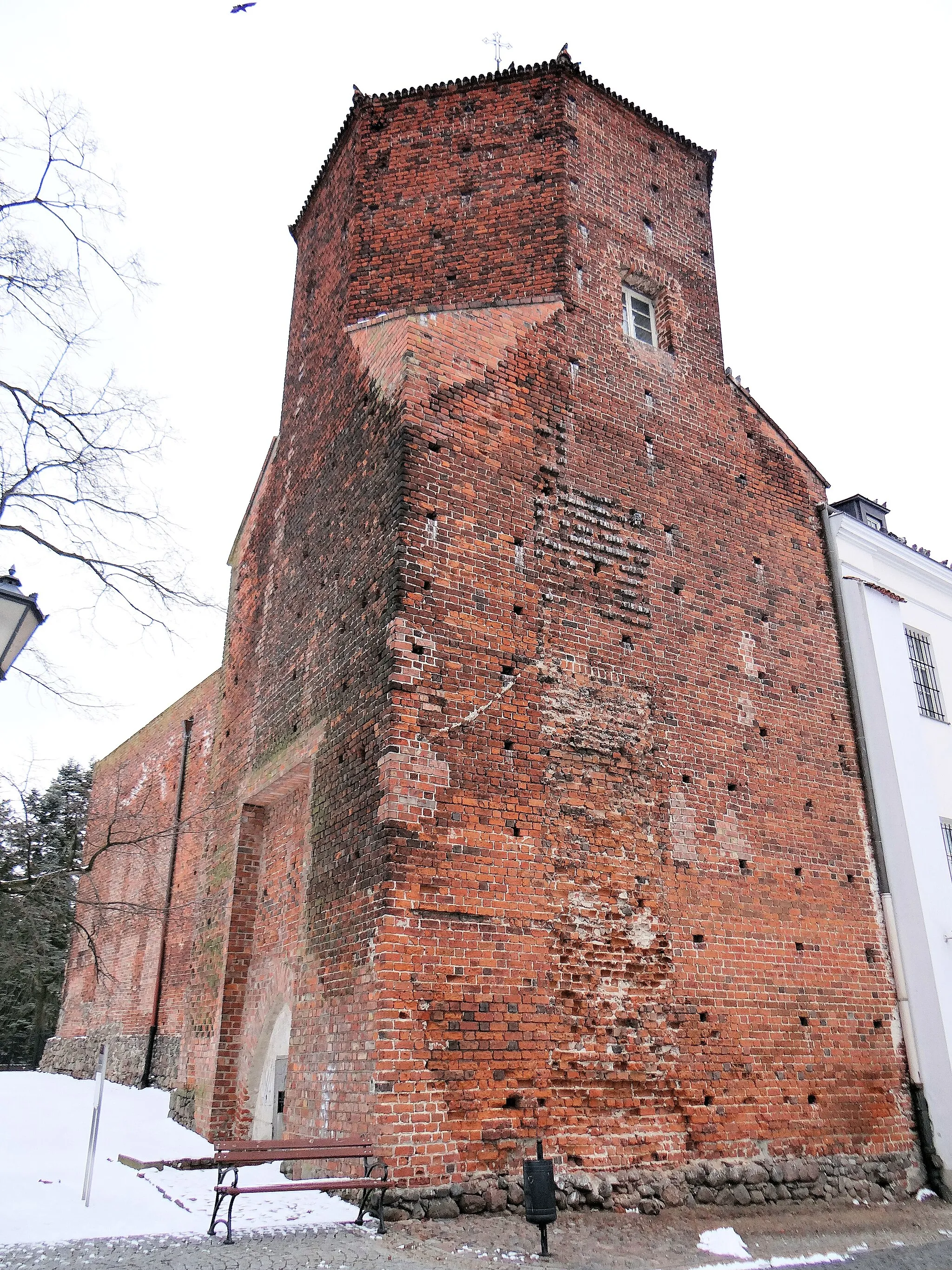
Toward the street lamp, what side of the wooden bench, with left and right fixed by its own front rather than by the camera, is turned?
right

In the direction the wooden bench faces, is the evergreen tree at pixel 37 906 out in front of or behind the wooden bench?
behind

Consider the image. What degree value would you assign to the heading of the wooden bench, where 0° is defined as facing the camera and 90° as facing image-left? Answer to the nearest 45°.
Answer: approximately 315°
